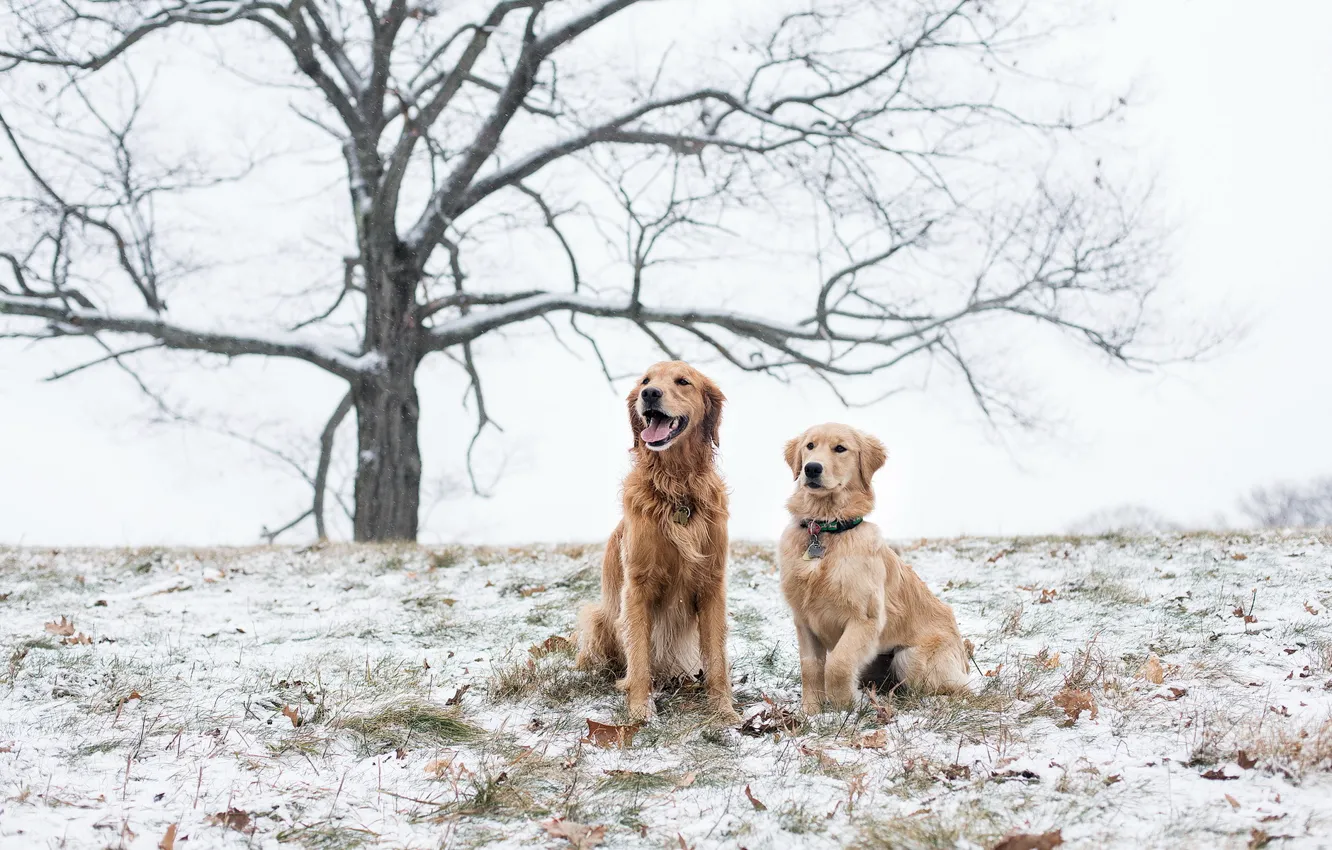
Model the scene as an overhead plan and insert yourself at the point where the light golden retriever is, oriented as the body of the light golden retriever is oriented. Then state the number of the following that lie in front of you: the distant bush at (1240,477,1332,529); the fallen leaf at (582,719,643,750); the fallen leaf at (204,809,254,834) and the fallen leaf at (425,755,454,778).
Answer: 3

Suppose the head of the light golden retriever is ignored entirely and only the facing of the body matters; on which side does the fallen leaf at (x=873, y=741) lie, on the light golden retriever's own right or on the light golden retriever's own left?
on the light golden retriever's own left

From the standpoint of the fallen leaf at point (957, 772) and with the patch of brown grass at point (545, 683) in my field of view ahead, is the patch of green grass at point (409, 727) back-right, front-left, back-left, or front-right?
front-left

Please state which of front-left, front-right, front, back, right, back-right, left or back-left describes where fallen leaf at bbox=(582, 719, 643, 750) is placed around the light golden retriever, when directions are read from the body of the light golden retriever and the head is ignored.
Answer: front

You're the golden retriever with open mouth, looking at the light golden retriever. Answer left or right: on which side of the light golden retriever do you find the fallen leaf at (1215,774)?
right

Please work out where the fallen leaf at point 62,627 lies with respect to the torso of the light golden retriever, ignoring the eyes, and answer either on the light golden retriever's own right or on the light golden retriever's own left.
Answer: on the light golden retriever's own right

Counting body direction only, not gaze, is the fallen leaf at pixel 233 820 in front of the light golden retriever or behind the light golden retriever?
in front

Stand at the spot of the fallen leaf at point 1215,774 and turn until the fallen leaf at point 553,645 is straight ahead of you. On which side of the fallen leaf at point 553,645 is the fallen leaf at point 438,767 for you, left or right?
left

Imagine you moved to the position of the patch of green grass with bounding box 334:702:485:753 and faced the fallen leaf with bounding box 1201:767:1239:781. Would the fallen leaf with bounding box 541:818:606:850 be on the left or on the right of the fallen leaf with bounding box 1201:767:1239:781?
right

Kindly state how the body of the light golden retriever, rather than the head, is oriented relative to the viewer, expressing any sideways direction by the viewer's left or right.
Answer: facing the viewer and to the left of the viewer

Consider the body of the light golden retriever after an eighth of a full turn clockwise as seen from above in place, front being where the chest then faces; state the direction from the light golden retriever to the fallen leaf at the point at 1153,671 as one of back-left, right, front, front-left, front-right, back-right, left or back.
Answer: back

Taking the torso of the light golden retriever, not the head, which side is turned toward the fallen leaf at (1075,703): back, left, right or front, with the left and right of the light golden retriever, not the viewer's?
left

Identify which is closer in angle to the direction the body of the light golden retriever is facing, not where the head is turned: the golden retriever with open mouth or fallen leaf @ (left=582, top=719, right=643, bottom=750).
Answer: the fallen leaf

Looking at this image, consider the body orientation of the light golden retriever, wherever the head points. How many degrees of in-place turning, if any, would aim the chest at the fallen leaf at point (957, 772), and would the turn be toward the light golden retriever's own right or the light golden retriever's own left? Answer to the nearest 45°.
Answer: approximately 45° to the light golden retriever's own left
